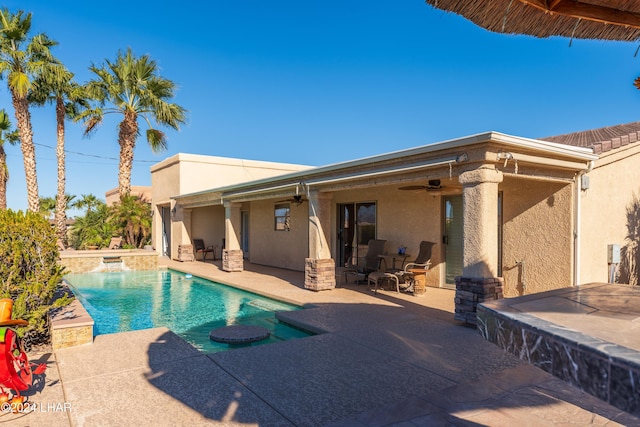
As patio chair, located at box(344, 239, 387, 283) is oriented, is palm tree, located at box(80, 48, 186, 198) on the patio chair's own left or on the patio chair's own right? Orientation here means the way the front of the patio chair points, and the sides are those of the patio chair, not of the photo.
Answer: on the patio chair's own right

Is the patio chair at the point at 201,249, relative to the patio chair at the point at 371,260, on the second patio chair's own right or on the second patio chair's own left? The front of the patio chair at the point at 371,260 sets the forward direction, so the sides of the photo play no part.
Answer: on the second patio chair's own right

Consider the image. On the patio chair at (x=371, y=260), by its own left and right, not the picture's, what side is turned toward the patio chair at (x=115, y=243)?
right

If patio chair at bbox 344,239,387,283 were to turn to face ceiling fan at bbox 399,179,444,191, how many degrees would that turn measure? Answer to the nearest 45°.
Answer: approximately 90° to its left

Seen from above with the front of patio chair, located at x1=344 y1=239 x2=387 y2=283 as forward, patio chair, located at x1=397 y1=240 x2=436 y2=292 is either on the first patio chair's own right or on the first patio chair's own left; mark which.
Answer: on the first patio chair's own left

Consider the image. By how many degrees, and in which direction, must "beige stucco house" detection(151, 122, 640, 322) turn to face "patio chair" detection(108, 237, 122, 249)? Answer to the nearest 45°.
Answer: approximately 90° to its right
